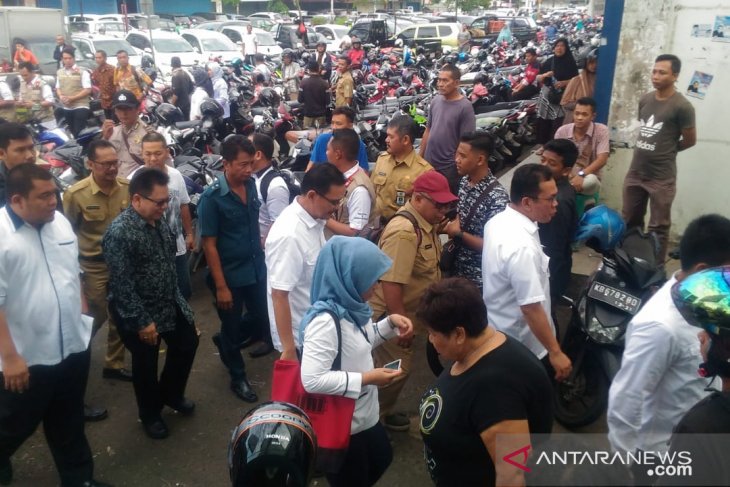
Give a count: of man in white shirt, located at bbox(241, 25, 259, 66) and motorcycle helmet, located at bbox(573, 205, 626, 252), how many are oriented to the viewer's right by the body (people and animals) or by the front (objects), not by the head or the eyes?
0

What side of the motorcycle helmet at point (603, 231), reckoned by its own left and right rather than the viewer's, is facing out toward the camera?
left

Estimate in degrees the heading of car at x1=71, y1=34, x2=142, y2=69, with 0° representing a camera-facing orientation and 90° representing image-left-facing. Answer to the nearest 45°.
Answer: approximately 315°

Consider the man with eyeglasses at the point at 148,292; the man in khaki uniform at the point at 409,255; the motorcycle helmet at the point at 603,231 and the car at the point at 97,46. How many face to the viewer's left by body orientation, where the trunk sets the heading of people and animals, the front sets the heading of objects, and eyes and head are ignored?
1

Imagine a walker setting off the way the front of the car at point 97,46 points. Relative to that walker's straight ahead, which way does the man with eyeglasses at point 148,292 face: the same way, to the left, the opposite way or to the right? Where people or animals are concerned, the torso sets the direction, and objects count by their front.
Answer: the same way

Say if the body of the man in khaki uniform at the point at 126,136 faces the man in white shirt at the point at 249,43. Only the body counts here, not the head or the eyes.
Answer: no

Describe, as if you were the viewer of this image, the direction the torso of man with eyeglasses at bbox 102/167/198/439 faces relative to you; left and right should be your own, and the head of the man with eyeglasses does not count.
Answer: facing the viewer and to the right of the viewer

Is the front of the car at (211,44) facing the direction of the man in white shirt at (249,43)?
no

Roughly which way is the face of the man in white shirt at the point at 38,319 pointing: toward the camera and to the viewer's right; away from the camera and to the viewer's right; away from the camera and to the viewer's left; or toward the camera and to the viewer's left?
toward the camera and to the viewer's right

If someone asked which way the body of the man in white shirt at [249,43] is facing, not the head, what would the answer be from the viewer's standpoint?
toward the camera

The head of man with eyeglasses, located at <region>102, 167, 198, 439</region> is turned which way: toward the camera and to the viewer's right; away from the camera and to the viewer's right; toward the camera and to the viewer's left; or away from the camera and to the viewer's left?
toward the camera and to the viewer's right
